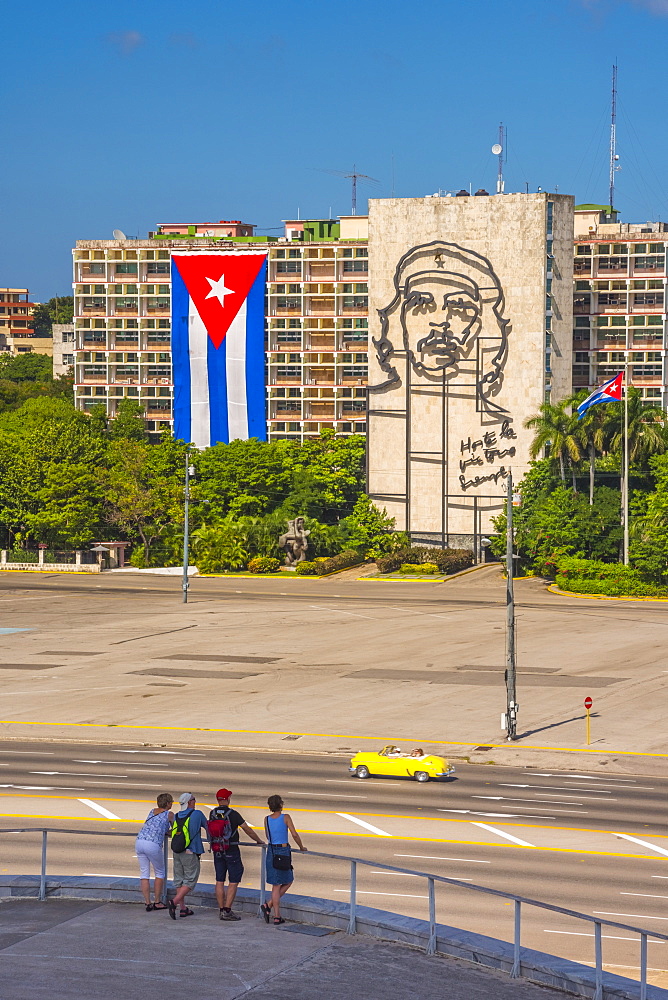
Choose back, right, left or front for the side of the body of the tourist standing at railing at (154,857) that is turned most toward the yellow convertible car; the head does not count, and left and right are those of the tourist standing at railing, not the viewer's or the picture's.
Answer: front

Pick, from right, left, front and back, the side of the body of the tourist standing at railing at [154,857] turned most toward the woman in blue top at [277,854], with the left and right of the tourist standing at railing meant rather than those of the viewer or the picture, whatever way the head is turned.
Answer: right

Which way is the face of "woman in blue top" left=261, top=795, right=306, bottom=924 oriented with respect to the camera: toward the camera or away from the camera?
away from the camera

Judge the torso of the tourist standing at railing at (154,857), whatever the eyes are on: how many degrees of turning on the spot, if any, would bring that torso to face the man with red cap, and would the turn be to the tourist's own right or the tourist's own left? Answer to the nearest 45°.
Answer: approximately 45° to the tourist's own right

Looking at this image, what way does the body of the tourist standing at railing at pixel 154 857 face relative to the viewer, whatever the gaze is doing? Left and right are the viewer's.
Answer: facing away from the viewer and to the right of the viewer
